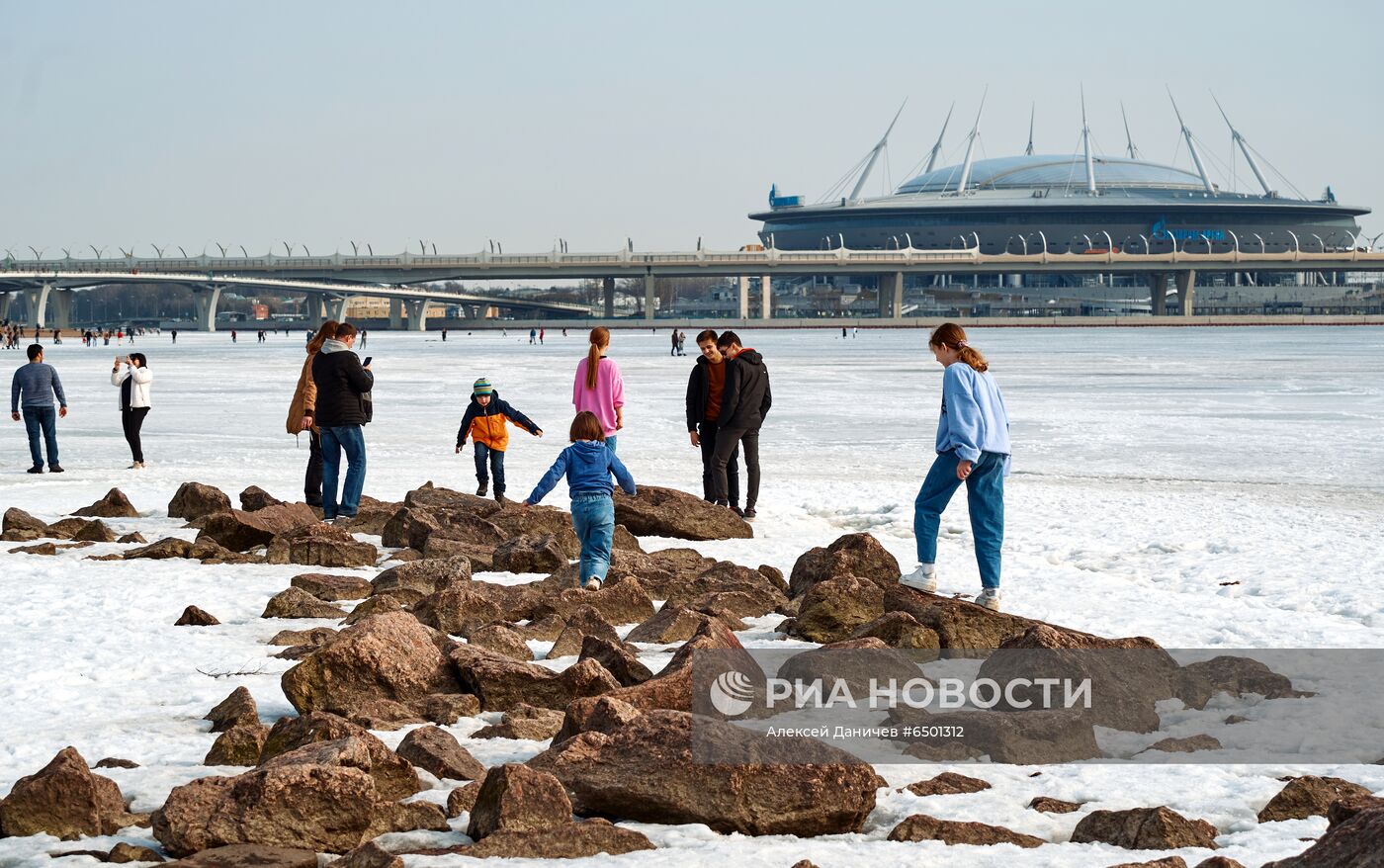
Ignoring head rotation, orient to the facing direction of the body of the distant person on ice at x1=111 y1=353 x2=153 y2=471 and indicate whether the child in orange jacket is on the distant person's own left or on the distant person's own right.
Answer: on the distant person's own left

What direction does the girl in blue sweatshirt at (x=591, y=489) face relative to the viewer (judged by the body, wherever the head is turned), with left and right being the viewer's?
facing away from the viewer

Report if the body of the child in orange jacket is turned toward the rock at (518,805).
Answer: yes

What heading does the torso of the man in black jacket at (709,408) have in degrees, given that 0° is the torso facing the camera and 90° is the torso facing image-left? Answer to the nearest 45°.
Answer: approximately 315°

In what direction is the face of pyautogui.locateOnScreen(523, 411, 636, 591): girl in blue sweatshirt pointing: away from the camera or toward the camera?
away from the camera
